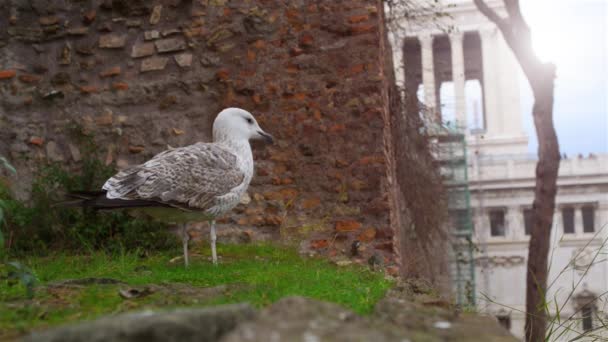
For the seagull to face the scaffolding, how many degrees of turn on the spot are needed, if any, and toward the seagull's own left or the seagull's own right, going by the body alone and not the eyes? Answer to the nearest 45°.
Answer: approximately 45° to the seagull's own left

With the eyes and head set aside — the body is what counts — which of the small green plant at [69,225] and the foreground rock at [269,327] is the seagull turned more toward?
the foreground rock

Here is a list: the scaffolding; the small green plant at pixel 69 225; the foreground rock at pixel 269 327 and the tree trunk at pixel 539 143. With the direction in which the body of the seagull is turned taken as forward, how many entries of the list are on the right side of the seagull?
1

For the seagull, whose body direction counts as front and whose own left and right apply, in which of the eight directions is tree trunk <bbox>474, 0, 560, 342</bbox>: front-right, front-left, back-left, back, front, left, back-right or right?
front-left

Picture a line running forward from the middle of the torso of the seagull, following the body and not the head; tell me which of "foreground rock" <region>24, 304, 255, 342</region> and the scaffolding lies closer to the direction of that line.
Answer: the scaffolding

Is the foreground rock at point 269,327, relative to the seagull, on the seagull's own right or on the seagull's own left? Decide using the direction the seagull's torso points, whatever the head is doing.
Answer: on the seagull's own right

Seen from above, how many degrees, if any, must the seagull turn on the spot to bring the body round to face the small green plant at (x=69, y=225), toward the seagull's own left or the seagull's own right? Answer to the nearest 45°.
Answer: approximately 135° to the seagull's own left

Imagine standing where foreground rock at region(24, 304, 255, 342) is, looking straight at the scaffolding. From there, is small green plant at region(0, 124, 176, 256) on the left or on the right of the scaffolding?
left

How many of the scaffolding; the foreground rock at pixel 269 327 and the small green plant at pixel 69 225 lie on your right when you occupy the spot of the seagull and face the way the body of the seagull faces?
1

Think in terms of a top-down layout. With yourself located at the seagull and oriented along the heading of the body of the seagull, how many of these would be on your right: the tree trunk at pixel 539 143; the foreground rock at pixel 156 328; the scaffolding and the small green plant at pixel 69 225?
1

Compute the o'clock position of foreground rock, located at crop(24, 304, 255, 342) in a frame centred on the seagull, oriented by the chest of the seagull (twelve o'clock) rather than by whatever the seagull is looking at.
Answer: The foreground rock is roughly at 3 o'clock from the seagull.

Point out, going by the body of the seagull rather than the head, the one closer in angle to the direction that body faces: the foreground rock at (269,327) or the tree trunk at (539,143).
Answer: the tree trunk

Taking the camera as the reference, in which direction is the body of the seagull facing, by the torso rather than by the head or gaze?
to the viewer's right
